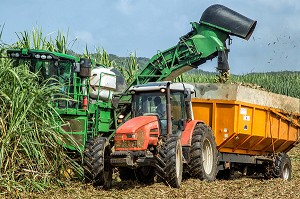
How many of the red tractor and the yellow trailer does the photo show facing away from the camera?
0

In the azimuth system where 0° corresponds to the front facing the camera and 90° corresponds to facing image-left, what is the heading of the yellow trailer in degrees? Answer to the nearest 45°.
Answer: approximately 45°

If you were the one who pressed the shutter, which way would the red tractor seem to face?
facing the viewer and to the left of the viewer

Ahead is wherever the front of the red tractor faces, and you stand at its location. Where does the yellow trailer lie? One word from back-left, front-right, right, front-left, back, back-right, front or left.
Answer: back

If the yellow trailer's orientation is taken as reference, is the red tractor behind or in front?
in front

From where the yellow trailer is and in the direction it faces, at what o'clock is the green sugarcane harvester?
The green sugarcane harvester is roughly at 1 o'clock from the yellow trailer.
